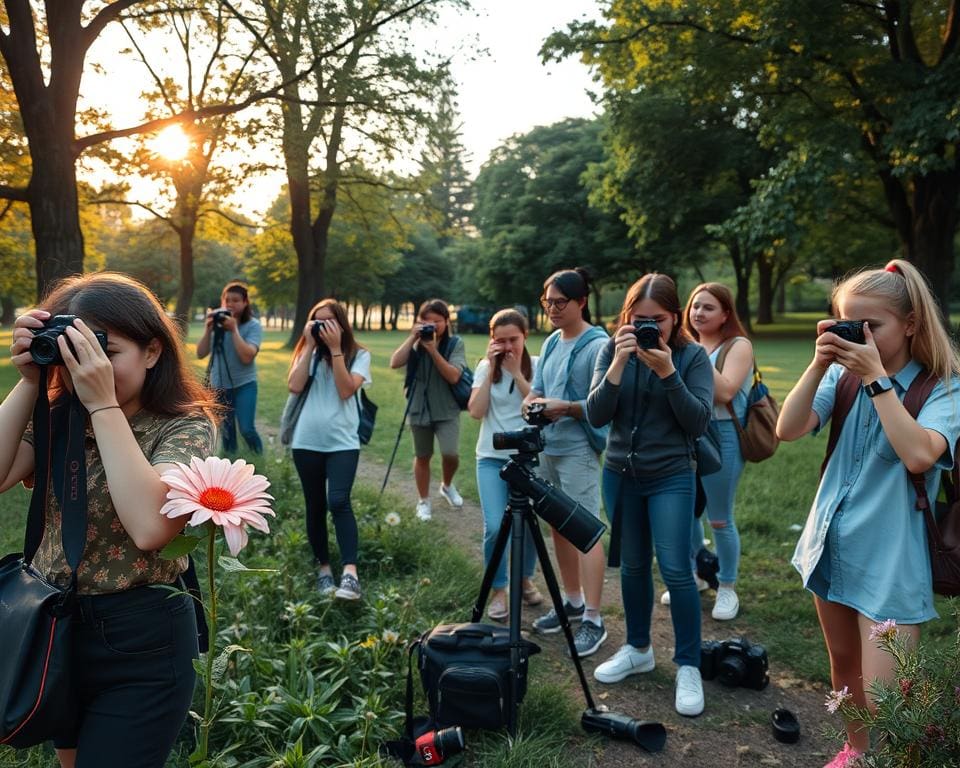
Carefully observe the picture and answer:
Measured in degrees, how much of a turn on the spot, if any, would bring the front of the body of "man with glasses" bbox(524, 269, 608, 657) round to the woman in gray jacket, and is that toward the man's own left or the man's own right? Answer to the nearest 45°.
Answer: approximately 90° to the man's own left

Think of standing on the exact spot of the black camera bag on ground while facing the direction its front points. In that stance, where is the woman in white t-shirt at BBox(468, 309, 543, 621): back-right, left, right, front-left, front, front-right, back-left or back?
back

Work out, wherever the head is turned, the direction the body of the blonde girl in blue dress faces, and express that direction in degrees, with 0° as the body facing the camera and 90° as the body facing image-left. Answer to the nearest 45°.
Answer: approximately 45°

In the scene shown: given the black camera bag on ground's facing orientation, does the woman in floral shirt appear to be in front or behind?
in front

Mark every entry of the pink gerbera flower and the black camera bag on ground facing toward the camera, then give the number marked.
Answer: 2
